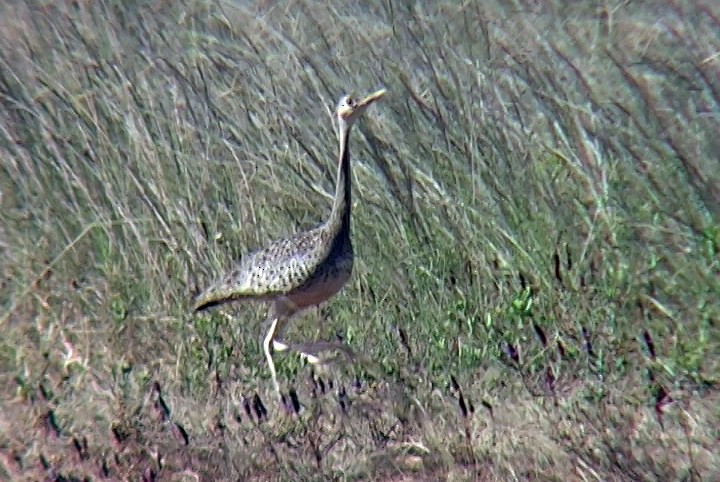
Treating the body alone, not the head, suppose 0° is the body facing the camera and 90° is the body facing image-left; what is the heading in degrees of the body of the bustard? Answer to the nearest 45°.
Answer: approximately 270°
